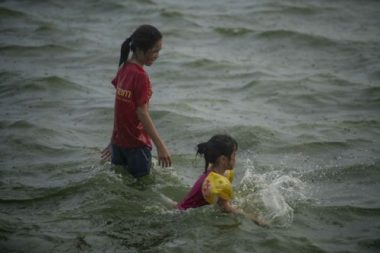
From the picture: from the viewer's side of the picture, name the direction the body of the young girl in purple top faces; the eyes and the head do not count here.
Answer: to the viewer's right

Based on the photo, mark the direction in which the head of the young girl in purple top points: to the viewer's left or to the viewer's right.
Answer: to the viewer's right

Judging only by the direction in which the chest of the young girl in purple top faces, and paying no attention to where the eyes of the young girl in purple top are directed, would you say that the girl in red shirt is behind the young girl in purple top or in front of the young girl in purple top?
behind

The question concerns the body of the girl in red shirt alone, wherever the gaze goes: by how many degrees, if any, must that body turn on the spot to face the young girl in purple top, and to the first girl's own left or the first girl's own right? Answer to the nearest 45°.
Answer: approximately 90° to the first girl's own right

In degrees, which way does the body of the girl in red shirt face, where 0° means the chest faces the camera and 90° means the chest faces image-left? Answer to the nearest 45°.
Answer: approximately 225°
